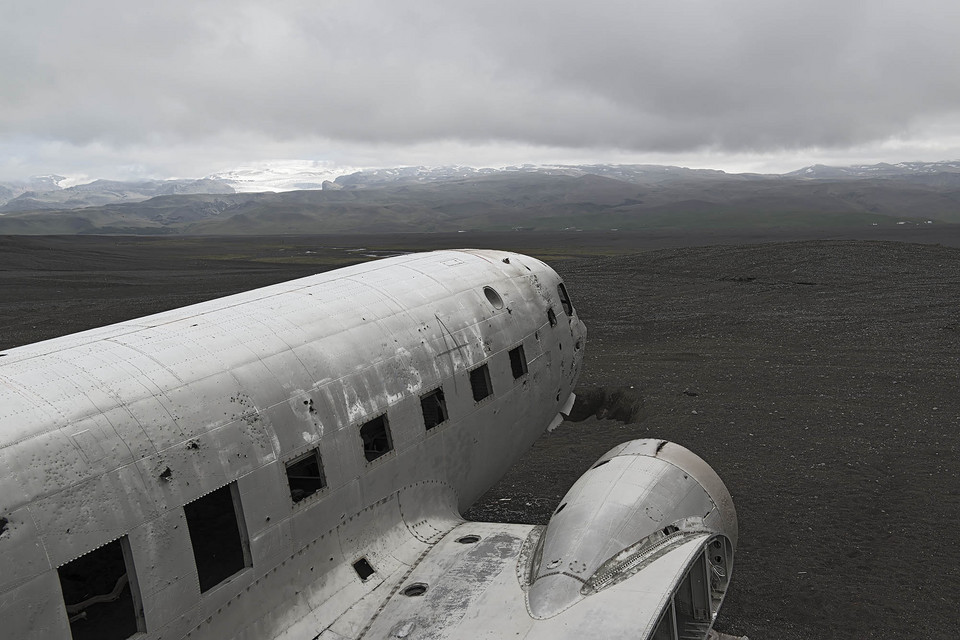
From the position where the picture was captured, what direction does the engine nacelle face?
facing away from the viewer and to the right of the viewer

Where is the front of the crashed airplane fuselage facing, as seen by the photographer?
facing away from the viewer and to the right of the viewer
